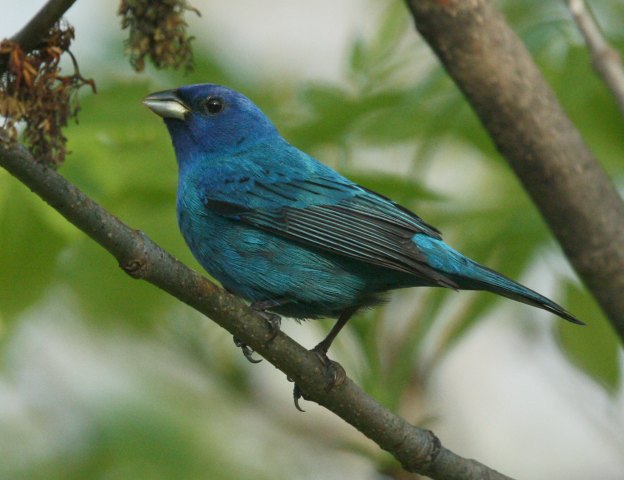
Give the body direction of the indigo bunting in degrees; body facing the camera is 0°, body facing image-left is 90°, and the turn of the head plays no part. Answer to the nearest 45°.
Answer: approximately 90°

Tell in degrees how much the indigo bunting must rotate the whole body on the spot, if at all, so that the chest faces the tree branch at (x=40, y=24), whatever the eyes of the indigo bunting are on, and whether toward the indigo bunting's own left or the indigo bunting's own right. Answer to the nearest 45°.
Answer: approximately 45° to the indigo bunting's own left

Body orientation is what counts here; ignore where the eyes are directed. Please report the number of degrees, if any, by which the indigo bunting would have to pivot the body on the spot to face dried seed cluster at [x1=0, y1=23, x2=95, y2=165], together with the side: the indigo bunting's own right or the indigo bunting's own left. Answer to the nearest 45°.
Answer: approximately 45° to the indigo bunting's own left

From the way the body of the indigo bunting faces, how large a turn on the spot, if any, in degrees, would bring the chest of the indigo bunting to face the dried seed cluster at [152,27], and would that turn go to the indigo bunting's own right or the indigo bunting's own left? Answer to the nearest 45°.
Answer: approximately 45° to the indigo bunting's own left
